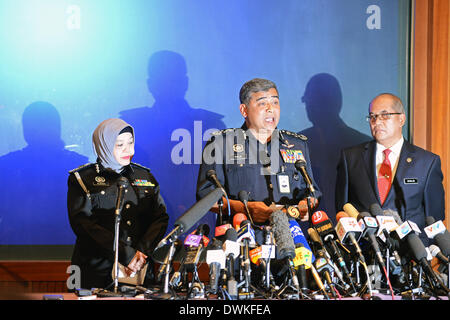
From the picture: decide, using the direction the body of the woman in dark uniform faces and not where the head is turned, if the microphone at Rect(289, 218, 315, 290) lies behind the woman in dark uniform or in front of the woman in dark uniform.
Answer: in front

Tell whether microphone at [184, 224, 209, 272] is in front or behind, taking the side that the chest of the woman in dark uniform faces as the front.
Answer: in front

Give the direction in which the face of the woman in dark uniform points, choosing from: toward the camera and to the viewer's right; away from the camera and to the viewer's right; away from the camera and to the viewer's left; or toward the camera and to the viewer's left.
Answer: toward the camera and to the viewer's right

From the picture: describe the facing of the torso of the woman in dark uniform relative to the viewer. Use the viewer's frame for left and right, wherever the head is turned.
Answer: facing the viewer and to the right of the viewer

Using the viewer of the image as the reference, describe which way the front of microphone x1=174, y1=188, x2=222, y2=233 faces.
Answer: facing away from the viewer and to the right of the viewer

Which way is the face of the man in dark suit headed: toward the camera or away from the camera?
toward the camera

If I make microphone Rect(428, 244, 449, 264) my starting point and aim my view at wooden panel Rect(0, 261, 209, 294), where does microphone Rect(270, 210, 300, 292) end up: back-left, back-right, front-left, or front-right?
front-left

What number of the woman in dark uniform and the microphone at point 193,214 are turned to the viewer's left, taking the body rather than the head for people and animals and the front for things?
0

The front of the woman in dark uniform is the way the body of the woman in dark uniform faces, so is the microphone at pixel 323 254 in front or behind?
in front
